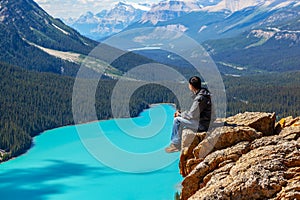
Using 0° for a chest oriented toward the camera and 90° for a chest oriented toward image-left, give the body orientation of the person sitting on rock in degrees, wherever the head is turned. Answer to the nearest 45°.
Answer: approximately 90°

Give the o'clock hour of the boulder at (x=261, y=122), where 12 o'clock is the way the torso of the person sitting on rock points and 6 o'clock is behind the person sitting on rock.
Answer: The boulder is roughly at 6 o'clock from the person sitting on rock.
